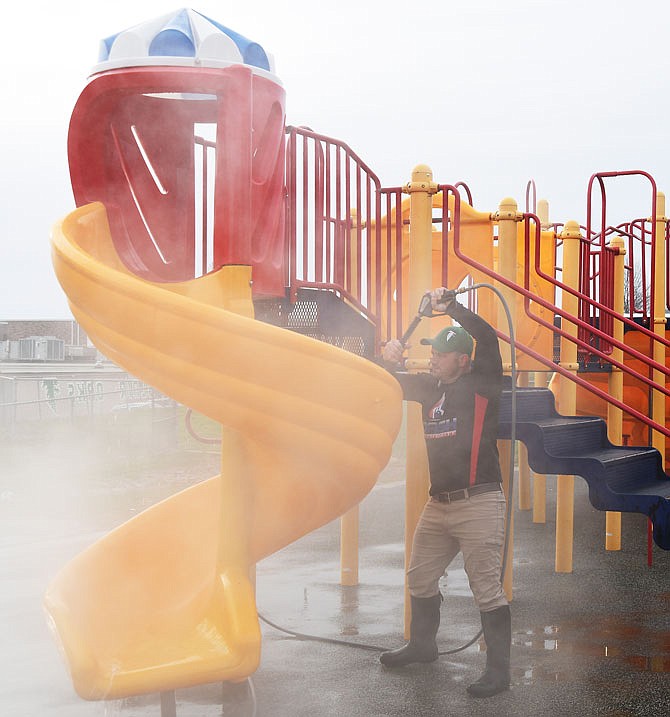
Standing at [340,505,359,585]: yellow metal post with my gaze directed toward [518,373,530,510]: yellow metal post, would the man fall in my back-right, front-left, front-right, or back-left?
back-right

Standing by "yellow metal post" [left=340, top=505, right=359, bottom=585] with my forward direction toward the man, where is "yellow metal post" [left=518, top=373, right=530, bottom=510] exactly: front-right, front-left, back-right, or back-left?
back-left

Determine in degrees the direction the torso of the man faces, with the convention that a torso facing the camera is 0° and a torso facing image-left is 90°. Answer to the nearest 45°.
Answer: approximately 45°

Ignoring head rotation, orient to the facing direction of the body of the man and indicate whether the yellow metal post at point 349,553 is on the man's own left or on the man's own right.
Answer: on the man's own right

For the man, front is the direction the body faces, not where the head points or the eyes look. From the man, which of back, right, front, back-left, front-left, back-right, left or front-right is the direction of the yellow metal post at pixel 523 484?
back-right
